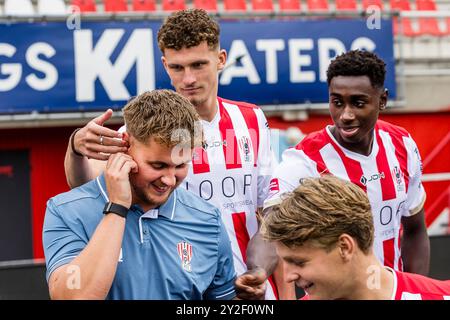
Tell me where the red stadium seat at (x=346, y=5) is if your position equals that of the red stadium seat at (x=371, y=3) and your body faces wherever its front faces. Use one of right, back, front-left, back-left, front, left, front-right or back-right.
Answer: front-right

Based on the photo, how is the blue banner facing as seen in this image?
toward the camera

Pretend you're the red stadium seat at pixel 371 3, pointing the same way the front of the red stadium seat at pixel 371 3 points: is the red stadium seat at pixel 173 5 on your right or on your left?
on your right

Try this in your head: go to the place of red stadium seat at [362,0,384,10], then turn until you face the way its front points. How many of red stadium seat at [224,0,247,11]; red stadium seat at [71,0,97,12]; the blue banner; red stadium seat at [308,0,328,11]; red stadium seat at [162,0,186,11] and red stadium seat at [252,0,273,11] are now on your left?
0

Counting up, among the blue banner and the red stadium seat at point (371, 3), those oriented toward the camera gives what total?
2

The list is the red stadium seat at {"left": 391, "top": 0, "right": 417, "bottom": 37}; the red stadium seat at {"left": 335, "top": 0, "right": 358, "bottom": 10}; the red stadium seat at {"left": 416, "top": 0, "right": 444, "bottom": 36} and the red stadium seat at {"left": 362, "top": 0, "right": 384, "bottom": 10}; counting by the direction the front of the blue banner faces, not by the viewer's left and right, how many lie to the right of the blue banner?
0

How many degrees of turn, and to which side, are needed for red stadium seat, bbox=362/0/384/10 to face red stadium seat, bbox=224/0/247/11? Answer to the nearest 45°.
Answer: approximately 45° to its right

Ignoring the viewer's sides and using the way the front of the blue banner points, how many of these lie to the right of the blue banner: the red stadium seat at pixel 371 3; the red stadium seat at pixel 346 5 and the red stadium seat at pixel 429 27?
0

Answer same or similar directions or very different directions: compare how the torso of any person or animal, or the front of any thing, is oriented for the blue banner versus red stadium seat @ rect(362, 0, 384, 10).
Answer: same or similar directions

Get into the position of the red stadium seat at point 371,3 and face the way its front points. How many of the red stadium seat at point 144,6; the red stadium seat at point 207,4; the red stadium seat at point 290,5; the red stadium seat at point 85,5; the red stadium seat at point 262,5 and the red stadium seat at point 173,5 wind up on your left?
0

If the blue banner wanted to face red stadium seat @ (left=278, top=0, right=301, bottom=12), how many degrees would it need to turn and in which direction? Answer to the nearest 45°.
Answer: approximately 135° to its left

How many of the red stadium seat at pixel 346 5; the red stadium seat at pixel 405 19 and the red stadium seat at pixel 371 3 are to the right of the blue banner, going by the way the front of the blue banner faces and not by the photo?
0

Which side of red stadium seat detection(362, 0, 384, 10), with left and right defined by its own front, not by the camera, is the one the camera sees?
front

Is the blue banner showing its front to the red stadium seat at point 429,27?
no
